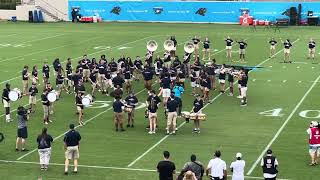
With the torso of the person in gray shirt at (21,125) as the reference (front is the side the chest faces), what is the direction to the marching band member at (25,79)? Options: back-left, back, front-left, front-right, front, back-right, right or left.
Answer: front-left

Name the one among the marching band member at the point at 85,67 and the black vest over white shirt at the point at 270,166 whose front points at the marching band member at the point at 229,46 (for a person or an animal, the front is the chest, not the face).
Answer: the black vest over white shirt

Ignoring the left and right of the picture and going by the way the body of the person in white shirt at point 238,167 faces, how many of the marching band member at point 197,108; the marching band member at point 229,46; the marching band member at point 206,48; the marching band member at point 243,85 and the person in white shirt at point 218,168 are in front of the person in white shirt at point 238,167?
4

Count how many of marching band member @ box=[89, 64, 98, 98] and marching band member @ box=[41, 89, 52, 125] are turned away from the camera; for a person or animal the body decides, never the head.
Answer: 0

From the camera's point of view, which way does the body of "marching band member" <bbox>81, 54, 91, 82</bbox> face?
toward the camera

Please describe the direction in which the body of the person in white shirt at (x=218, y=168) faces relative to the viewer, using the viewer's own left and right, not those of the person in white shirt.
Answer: facing away from the viewer

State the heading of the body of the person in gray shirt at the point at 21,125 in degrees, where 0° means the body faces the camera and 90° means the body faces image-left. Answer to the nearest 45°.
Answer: approximately 225°

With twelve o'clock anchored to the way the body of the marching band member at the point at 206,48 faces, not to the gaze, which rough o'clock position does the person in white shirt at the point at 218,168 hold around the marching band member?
The person in white shirt is roughly at 12 o'clock from the marching band member.

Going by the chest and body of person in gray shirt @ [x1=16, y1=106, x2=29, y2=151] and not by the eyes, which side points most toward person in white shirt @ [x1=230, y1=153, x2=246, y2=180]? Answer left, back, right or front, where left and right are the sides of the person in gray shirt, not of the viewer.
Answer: right

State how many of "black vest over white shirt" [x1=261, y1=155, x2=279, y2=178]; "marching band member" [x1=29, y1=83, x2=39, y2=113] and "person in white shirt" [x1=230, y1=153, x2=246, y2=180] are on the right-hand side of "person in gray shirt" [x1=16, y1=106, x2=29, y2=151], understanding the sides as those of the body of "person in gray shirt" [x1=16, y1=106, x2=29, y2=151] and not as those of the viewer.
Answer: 2

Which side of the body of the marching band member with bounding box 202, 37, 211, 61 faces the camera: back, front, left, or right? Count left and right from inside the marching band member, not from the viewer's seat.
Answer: front

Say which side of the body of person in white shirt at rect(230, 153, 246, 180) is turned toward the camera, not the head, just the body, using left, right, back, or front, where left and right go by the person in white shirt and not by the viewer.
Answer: back
